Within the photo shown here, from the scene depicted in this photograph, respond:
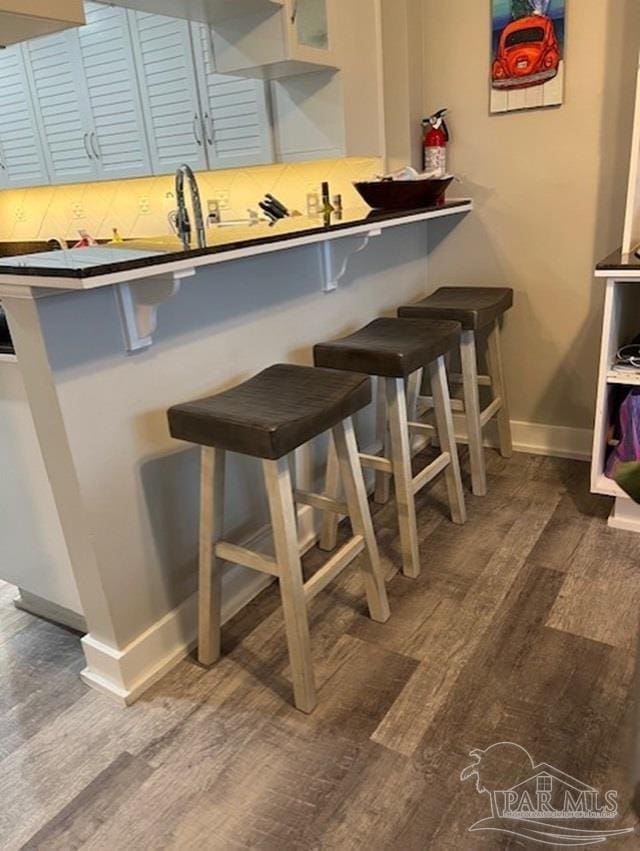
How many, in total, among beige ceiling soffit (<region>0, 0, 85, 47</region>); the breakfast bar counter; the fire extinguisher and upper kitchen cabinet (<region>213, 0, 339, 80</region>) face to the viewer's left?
0

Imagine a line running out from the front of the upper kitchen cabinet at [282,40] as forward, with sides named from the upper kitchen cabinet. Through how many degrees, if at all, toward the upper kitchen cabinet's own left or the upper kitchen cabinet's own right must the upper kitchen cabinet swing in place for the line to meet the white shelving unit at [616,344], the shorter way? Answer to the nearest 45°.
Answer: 0° — it already faces it

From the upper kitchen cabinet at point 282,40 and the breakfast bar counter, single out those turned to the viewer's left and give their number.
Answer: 0

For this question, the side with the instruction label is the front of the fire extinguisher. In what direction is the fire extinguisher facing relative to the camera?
toward the camera

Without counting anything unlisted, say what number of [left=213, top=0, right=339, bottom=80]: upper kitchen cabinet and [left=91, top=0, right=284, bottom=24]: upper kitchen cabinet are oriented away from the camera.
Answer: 0

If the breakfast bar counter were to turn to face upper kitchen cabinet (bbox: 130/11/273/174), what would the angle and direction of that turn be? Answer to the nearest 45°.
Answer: approximately 135° to its left

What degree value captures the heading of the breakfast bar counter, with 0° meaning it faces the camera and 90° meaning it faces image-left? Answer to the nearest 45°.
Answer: approximately 315°

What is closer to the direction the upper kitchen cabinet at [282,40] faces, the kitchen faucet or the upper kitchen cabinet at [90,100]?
the kitchen faucet
